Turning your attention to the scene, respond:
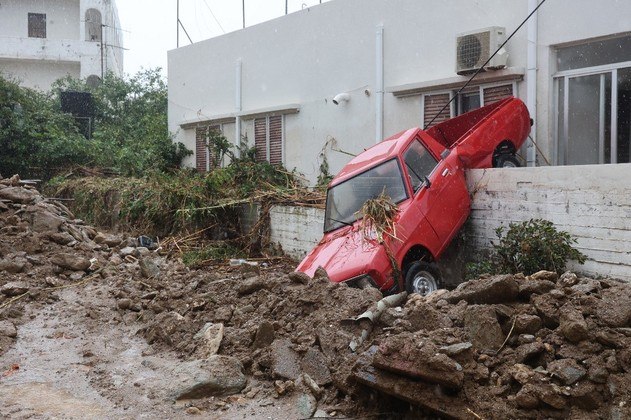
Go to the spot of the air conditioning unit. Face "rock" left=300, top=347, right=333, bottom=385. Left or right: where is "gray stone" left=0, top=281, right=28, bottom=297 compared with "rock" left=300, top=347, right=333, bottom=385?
right

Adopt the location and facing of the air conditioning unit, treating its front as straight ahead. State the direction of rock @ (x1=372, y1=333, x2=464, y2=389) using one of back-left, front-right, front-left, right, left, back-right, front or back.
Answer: front-left

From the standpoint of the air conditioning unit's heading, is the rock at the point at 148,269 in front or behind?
in front

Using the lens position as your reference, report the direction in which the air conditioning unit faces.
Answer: facing the viewer and to the left of the viewer

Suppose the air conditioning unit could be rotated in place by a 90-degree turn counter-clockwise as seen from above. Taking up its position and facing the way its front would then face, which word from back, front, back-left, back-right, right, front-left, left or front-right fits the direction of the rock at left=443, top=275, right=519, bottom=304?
front-right

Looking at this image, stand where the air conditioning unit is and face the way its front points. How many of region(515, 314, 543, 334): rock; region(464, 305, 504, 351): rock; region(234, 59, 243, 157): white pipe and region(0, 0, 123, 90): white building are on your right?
2

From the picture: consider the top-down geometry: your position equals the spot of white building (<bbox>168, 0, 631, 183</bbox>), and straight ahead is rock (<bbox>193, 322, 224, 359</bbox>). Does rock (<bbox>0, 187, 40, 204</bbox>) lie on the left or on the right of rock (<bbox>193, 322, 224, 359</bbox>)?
right

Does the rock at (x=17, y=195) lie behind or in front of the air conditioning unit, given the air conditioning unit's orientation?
in front

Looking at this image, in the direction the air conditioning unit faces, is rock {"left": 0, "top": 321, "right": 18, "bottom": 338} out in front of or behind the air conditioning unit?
in front

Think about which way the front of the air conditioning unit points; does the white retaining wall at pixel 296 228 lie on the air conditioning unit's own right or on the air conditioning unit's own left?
on the air conditioning unit's own right

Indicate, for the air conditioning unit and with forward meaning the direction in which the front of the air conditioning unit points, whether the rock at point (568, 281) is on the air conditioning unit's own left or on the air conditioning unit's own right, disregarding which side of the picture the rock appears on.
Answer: on the air conditioning unit's own left
